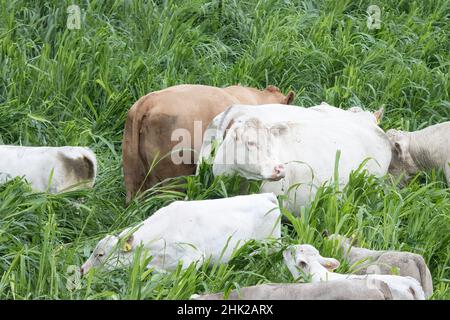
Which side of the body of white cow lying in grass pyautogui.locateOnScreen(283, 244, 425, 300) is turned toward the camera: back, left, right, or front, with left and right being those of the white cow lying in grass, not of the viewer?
left

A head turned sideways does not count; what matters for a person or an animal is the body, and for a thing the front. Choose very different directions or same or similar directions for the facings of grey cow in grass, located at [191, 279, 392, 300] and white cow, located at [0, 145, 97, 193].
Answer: same or similar directions

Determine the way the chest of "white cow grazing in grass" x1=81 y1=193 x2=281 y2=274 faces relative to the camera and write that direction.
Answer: to the viewer's left

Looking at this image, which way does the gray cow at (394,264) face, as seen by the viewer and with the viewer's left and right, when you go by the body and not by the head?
facing to the left of the viewer

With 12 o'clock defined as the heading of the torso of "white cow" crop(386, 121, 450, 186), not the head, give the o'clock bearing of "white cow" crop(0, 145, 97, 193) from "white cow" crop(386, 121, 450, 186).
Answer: "white cow" crop(0, 145, 97, 193) is roughly at 11 o'clock from "white cow" crop(386, 121, 450, 186).

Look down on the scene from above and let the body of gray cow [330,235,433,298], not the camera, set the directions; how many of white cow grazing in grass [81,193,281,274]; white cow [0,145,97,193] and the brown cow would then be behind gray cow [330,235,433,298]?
0

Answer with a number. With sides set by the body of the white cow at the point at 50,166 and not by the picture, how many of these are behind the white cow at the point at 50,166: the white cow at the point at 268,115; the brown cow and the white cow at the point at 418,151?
3

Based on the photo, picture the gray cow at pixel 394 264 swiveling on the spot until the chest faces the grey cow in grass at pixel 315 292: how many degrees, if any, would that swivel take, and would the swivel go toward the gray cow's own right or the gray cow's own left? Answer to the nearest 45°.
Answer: approximately 45° to the gray cow's own left

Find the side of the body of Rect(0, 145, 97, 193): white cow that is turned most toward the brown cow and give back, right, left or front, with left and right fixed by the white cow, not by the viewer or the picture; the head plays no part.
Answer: back

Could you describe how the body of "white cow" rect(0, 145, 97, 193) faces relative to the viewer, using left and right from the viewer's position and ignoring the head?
facing to the left of the viewer

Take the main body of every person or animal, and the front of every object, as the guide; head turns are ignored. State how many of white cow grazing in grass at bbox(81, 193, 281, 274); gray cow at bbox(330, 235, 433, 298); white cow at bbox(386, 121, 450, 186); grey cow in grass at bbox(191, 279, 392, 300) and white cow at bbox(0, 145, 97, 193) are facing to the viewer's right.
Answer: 0

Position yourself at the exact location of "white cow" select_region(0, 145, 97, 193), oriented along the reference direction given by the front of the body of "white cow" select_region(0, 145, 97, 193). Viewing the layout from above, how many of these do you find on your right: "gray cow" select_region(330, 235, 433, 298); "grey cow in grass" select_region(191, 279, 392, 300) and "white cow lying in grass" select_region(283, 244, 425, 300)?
0

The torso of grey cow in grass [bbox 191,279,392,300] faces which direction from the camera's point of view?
to the viewer's left
